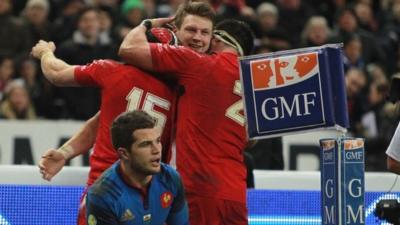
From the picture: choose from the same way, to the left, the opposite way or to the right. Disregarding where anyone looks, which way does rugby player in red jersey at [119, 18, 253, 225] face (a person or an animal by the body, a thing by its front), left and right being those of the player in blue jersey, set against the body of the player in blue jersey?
the opposite way

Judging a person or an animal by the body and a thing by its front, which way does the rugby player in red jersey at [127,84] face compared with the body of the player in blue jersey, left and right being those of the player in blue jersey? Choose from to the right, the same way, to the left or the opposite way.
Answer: the opposite way

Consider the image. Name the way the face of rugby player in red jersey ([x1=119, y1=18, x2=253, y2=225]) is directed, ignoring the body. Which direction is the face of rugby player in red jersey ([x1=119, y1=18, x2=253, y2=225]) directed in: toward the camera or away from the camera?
away from the camera

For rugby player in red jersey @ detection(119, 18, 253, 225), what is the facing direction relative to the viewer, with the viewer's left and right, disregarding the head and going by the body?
facing away from the viewer and to the left of the viewer

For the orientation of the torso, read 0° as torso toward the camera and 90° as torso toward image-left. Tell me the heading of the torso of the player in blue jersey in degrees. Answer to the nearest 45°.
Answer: approximately 315°

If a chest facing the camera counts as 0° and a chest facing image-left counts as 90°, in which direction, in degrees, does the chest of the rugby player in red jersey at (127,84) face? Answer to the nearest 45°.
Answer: approximately 135°

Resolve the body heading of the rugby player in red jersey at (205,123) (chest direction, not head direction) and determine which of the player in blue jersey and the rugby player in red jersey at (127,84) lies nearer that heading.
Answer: the rugby player in red jersey
